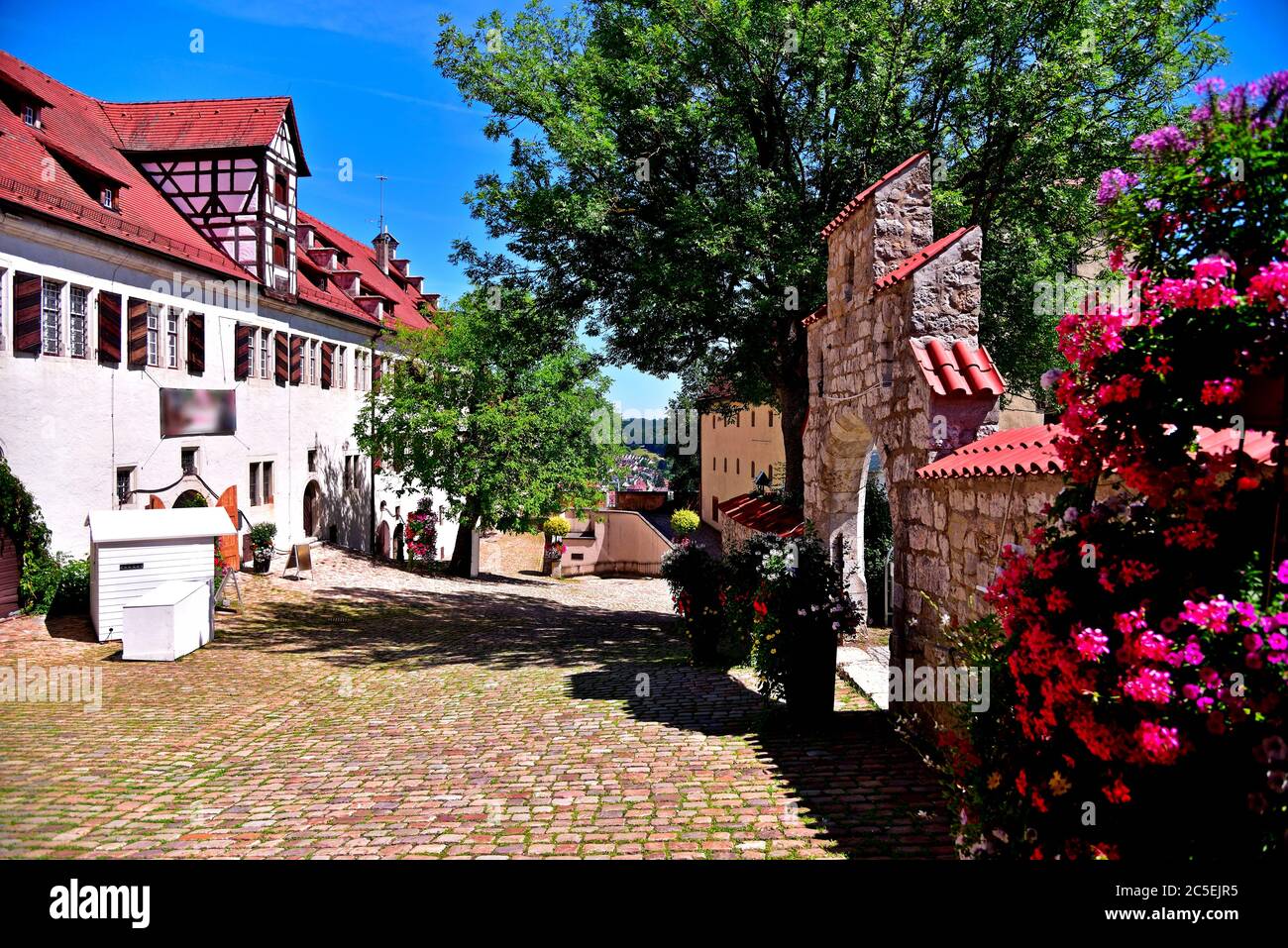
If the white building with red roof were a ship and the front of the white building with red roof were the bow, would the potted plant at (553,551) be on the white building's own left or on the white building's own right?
on the white building's own left

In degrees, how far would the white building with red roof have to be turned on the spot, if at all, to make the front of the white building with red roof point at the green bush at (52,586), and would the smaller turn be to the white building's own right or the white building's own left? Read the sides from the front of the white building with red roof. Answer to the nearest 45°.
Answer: approximately 45° to the white building's own right

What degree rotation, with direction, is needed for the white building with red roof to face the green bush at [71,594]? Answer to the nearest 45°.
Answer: approximately 45° to its right

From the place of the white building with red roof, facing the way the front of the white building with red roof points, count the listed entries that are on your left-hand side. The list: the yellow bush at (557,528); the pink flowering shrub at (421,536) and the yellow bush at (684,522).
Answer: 3

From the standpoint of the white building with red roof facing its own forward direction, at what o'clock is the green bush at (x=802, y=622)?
The green bush is roughly at 1 o'clock from the white building with red roof.

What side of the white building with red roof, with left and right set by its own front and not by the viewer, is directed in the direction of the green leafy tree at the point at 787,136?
front

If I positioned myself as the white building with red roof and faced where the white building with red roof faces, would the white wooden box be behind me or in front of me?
in front

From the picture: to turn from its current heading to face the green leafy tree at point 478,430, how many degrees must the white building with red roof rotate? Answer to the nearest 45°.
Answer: approximately 90° to its left

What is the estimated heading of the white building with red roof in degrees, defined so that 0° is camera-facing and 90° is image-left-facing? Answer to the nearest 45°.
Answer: approximately 315°

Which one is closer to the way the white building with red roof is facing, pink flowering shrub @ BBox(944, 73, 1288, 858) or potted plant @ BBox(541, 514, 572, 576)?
the pink flowering shrub

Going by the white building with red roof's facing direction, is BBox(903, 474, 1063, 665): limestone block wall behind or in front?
in front

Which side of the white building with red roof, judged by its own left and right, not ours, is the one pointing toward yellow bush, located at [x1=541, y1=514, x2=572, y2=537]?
left

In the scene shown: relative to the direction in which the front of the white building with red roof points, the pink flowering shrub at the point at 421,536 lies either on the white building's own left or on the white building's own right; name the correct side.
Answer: on the white building's own left
